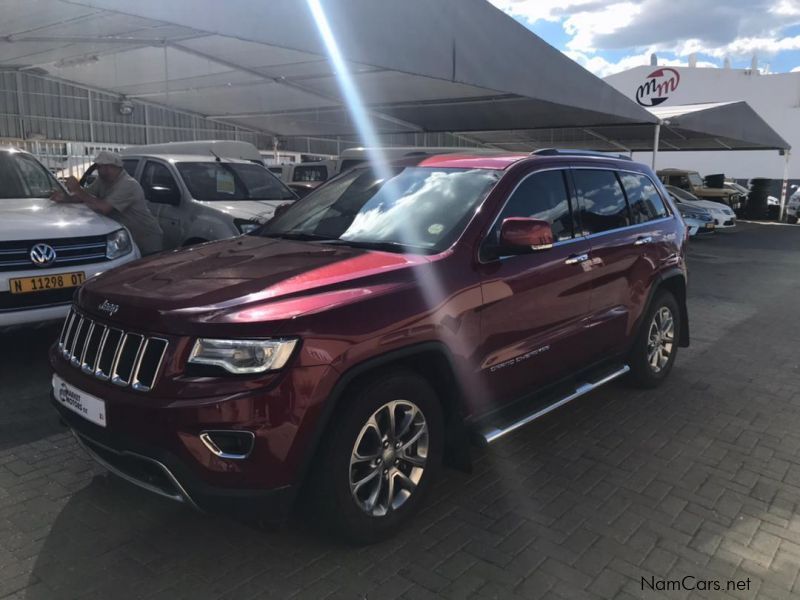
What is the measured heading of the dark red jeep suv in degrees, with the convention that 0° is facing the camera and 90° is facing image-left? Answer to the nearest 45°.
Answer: approximately 45°

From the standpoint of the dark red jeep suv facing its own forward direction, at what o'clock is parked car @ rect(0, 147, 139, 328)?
The parked car is roughly at 3 o'clock from the dark red jeep suv.

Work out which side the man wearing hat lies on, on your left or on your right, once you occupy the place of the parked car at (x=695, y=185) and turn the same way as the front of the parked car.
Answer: on your right

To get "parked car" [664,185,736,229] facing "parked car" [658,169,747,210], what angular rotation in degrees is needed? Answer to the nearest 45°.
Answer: approximately 135° to its left

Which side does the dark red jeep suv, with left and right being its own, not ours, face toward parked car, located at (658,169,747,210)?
back

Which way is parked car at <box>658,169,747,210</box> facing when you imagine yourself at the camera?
facing the viewer and to the right of the viewer

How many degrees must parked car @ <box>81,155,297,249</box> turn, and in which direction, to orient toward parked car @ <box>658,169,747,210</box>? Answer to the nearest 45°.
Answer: approximately 90° to its left

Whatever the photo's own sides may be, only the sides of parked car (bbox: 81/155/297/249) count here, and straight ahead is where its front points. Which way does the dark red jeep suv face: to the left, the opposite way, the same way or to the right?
to the right

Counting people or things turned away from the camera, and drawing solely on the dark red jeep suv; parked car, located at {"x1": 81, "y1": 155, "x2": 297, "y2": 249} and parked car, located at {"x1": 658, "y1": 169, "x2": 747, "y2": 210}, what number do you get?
0

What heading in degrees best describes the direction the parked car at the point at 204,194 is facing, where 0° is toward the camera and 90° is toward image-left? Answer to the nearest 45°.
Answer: approximately 315°

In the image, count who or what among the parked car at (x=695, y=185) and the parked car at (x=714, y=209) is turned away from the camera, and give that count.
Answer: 0

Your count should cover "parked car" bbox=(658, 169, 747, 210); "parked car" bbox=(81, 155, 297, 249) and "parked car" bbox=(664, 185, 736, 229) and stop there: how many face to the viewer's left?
0
